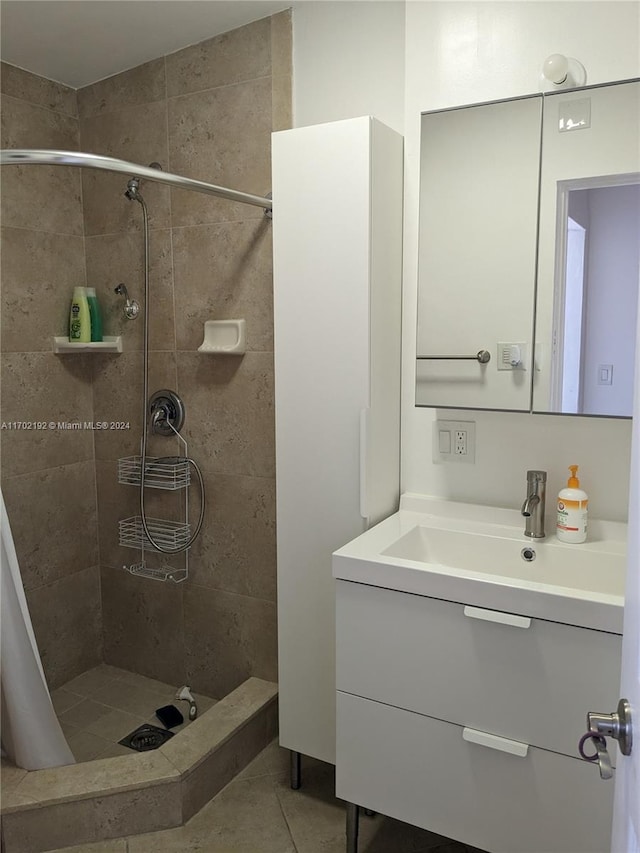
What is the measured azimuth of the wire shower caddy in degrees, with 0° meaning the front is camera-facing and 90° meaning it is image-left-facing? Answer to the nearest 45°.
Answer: approximately 45°

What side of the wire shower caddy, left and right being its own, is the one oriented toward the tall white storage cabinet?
left

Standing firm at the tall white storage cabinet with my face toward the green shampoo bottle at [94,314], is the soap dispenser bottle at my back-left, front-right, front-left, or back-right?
back-right

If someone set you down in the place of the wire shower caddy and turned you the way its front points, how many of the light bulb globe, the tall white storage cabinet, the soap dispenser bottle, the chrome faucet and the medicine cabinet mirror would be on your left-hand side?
5

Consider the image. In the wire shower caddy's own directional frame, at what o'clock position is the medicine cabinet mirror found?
The medicine cabinet mirror is roughly at 9 o'clock from the wire shower caddy.

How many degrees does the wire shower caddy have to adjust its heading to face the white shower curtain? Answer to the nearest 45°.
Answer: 0° — it already faces it

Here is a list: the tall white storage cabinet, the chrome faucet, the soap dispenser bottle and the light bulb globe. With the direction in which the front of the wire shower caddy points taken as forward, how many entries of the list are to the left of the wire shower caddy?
4

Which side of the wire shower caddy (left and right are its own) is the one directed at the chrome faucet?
left

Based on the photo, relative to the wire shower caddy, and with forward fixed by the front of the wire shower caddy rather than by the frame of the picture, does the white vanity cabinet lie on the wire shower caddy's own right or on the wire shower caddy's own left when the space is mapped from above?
on the wire shower caddy's own left
